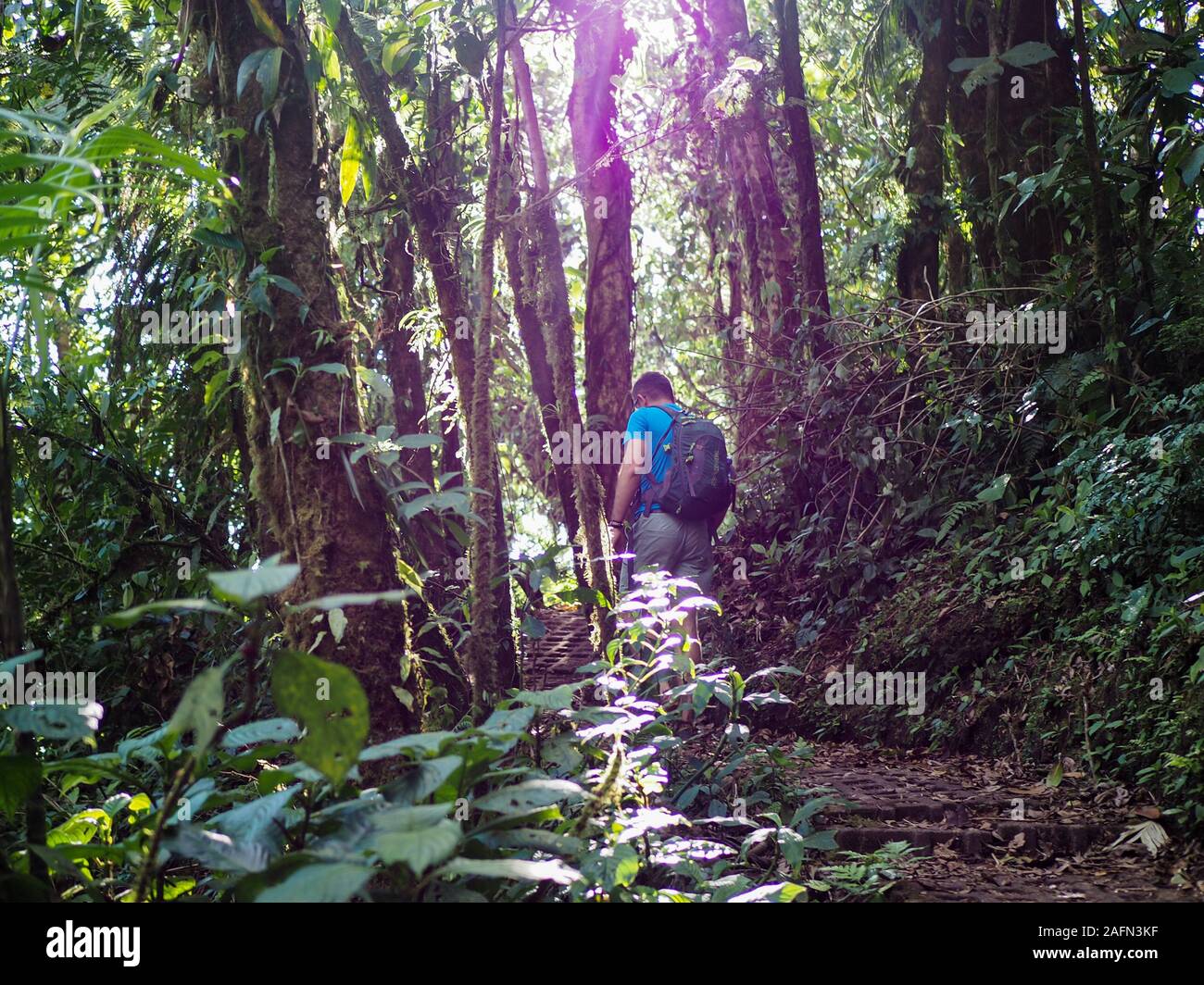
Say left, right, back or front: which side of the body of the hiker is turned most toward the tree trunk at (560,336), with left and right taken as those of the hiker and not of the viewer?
left

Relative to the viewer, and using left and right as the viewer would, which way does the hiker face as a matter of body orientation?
facing away from the viewer and to the left of the viewer

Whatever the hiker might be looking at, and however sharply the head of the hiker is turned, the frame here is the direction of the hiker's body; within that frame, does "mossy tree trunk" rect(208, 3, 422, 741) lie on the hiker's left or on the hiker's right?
on the hiker's left

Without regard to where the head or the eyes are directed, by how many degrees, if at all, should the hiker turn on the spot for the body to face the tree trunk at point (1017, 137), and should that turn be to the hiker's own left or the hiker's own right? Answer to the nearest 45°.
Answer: approximately 90° to the hiker's own right

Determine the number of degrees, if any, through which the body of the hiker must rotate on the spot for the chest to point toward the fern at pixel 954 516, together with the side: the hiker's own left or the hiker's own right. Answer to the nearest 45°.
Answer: approximately 90° to the hiker's own right

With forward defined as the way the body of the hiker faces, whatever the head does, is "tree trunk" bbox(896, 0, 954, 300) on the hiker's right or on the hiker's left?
on the hiker's right

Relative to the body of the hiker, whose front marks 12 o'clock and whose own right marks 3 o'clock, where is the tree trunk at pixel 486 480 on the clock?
The tree trunk is roughly at 8 o'clock from the hiker.
